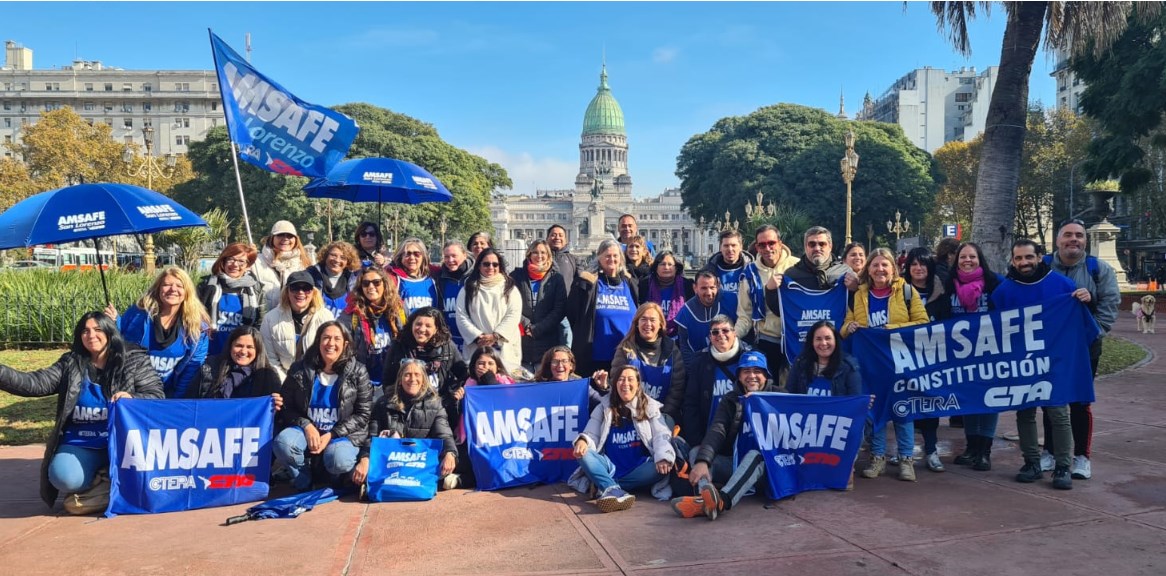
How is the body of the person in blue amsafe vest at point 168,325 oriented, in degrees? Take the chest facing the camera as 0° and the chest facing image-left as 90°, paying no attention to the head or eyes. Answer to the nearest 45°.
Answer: approximately 0°

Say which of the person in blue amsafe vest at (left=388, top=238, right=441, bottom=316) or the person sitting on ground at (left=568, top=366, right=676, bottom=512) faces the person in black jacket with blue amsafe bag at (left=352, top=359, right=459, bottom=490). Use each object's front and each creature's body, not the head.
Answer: the person in blue amsafe vest at (left=388, top=238, right=441, bottom=316)

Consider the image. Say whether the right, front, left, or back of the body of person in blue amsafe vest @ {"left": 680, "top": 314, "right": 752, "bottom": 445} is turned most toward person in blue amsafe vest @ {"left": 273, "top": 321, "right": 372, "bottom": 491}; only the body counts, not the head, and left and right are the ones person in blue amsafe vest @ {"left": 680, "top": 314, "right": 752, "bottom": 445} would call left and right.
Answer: right

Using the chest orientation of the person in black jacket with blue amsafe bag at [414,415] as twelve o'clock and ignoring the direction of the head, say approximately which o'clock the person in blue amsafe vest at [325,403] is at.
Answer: the person in blue amsafe vest at [325,403] is roughly at 3 o'clock from the person in black jacket with blue amsafe bag at [414,415].

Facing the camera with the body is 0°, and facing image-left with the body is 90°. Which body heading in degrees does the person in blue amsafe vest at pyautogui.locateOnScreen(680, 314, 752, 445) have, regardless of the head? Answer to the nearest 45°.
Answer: approximately 0°

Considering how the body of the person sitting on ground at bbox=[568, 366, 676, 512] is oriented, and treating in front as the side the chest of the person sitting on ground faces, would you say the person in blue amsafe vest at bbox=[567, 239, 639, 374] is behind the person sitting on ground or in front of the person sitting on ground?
behind

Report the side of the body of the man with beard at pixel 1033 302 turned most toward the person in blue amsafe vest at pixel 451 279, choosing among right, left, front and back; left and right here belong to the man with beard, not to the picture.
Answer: right

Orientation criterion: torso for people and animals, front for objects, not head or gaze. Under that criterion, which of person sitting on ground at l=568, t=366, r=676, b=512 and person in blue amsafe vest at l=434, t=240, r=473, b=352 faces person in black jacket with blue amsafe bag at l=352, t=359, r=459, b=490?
person in blue amsafe vest at l=434, t=240, r=473, b=352

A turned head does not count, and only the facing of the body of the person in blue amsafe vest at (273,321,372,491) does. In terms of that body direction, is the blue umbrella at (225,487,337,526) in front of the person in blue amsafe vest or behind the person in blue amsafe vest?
in front

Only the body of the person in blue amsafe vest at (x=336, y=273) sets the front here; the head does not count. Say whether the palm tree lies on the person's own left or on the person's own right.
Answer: on the person's own left
